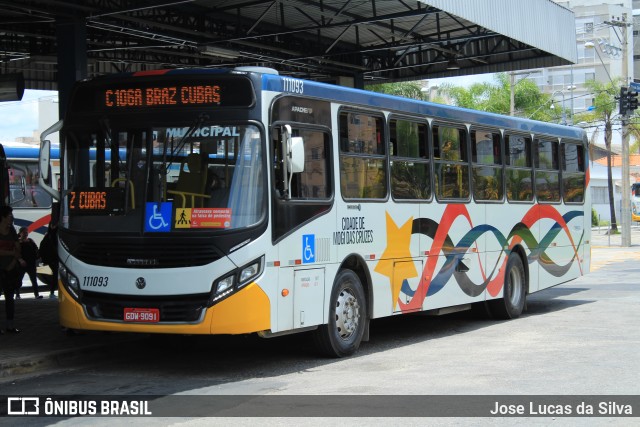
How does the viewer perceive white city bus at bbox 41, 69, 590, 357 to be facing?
facing the viewer and to the left of the viewer

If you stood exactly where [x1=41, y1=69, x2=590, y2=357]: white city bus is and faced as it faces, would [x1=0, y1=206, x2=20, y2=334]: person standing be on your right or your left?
on your right
